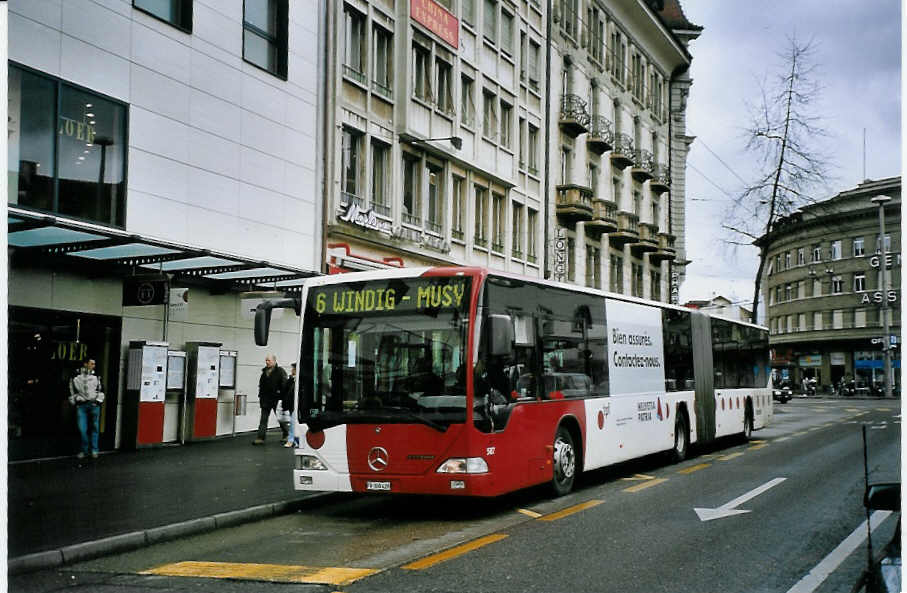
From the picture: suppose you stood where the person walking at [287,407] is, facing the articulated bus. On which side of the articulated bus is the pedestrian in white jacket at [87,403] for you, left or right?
right

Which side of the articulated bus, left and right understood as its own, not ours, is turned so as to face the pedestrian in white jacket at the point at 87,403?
right

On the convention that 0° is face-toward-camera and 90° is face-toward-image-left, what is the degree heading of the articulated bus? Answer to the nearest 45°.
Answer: approximately 45°

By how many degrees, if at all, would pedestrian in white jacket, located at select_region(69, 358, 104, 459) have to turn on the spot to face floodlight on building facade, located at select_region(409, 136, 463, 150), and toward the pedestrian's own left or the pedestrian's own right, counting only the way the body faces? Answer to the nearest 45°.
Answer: approximately 135° to the pedestrian's own left

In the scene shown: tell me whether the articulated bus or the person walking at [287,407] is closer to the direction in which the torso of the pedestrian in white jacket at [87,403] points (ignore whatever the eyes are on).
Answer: the articulated bus

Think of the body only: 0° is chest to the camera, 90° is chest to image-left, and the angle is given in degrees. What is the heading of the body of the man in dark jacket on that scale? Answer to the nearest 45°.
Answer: approximately 45°

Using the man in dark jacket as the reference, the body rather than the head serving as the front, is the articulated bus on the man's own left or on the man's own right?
on the man's own left

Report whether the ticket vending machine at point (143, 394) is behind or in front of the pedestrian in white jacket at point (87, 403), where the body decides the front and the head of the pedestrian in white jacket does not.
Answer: behind

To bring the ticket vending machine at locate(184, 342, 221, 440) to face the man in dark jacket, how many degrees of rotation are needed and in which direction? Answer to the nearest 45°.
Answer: approximately 45° to its left

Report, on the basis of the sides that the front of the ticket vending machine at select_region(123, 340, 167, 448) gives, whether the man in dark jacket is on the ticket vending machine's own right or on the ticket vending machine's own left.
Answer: on the ticket vending machine's own left
